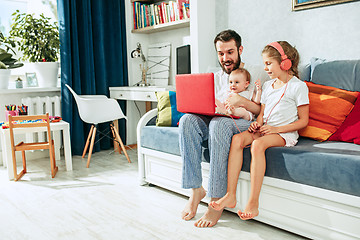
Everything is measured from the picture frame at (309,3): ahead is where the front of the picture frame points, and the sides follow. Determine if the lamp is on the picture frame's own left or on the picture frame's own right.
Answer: on the picture frame's own right

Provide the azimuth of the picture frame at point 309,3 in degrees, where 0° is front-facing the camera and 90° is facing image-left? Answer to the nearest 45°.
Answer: approximately 45°

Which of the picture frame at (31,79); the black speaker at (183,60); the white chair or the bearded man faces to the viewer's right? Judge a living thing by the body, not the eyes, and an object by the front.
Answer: the white chair

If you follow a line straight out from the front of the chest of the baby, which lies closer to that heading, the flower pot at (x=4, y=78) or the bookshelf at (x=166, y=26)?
the flower pot

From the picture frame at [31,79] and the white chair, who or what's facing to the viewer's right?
the white chair

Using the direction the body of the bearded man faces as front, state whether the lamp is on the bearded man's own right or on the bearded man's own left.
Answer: on the bearded man's own right

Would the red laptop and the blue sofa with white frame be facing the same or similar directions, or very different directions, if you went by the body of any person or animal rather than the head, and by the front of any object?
very different directions

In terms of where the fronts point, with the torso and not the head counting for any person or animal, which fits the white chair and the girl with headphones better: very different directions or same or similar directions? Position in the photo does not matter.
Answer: very different directions

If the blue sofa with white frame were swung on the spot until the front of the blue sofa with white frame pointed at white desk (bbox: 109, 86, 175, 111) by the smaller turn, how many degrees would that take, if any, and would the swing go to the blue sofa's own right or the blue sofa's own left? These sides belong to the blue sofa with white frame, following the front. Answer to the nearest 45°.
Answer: approximately 90° to the blue sofa's own right

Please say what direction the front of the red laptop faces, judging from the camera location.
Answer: facing away from the viewer and to the right of the viewer

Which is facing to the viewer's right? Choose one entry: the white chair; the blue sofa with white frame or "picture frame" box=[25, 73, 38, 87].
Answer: the white chair

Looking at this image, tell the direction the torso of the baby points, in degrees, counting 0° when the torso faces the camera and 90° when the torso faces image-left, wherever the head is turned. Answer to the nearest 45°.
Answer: approximately 45°

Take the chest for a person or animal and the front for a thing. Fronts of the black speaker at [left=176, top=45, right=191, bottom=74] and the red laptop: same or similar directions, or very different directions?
very different directions

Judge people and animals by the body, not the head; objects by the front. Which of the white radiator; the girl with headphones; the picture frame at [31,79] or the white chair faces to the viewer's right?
the white chair

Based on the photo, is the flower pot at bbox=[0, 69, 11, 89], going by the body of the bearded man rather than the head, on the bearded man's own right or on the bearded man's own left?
on the bearded man's own right
